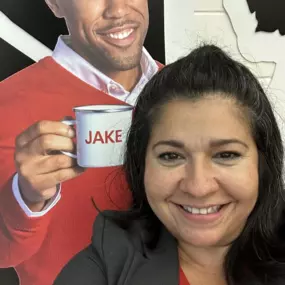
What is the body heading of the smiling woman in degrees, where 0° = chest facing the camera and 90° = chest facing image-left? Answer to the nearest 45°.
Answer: approximately 0°
